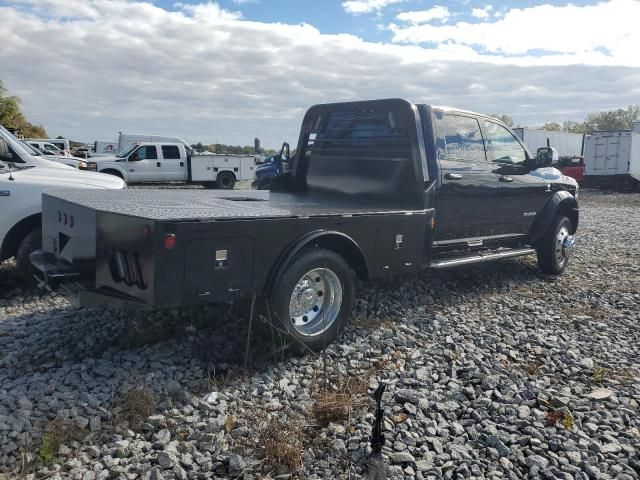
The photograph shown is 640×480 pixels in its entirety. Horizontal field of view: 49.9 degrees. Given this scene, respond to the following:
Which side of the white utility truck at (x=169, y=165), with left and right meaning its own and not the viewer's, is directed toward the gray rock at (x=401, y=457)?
left

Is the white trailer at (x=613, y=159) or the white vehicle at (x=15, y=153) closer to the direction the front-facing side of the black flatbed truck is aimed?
the white trailer

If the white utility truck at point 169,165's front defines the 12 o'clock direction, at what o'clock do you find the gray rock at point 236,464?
The gray rock is roughly at 9 o'clock from the white utility truck.

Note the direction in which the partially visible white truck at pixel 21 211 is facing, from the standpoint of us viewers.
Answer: facing to the right of the viewer

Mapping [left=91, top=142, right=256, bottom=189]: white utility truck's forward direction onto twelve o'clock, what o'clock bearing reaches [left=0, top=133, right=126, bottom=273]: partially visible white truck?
[left=0, top=133, right=126, bottom=273]: partially visible white truck is roughly at 9 o'clock from [left=91, top=142, right=256, bottom=189]: white utility truck.

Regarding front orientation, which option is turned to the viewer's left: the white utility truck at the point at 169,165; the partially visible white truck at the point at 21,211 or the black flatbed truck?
the white utility truck at the point at 169,165

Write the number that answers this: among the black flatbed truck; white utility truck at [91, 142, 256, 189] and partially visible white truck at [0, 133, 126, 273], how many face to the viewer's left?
1

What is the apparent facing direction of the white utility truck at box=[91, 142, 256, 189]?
to the viewer's left

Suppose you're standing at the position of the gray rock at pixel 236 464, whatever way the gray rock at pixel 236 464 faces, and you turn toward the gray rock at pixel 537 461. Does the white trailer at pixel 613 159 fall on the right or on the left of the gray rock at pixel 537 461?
left

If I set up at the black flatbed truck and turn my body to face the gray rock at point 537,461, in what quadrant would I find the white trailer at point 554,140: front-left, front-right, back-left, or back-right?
back-left

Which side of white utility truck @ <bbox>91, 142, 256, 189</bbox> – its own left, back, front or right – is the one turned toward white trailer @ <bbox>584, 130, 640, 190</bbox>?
back

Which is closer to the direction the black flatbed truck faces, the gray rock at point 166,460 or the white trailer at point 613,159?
the white trailer

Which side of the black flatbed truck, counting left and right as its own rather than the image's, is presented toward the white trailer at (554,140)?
front

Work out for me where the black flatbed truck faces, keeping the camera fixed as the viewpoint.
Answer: facing away from the viewer and to the right of the viewer

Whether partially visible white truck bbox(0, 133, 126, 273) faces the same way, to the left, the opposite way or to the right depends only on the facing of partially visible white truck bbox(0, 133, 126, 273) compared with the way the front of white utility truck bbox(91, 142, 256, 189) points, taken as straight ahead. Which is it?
the opposite way
